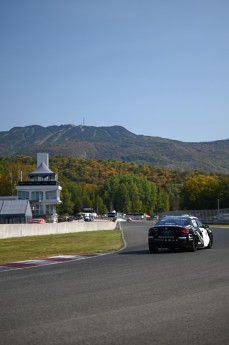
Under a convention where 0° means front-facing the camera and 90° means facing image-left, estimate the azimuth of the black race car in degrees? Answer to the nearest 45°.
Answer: approximately 225°
